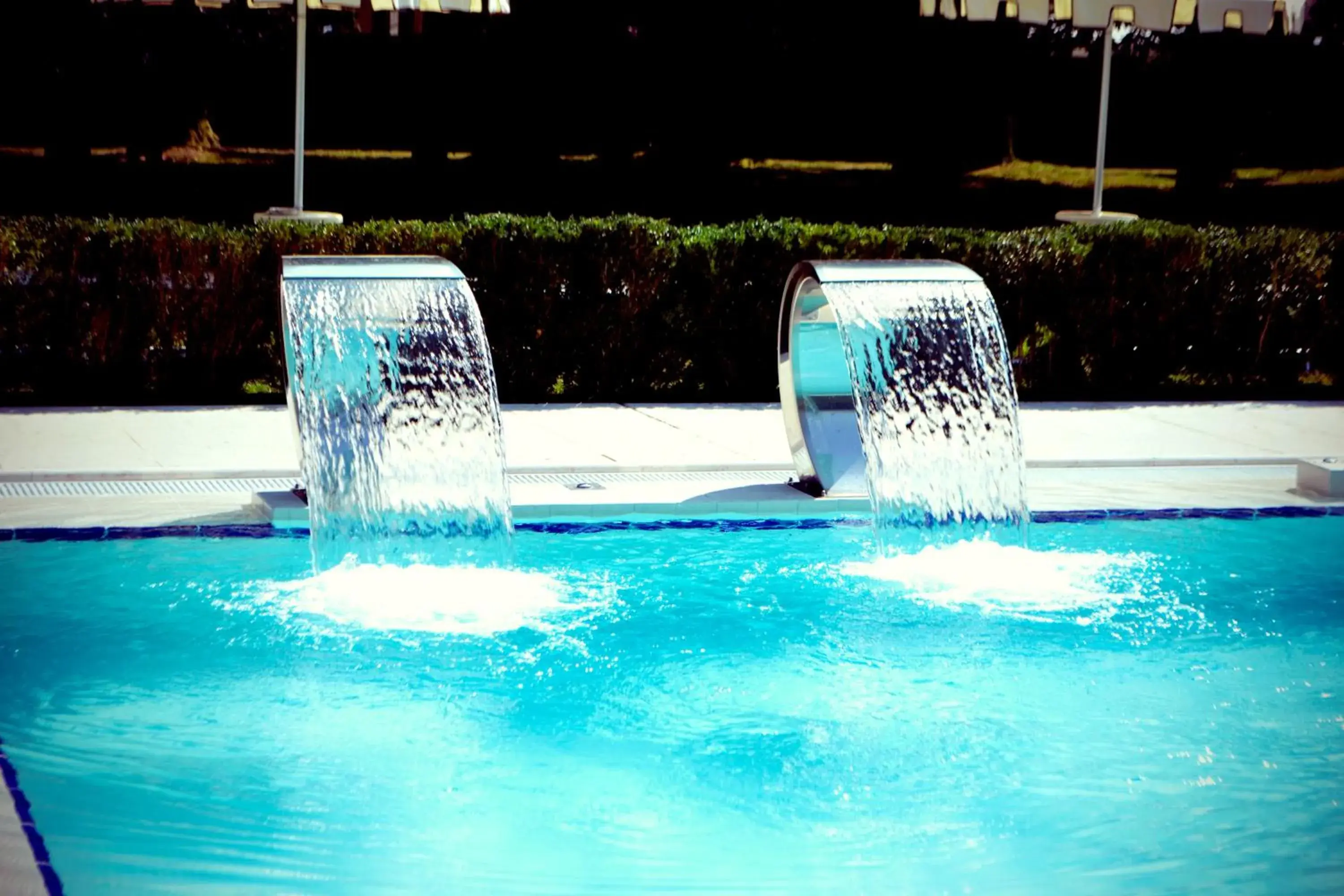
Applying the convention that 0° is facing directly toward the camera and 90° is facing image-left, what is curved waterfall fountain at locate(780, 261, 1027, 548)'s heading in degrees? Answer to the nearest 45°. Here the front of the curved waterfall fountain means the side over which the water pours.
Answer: approximately 315°

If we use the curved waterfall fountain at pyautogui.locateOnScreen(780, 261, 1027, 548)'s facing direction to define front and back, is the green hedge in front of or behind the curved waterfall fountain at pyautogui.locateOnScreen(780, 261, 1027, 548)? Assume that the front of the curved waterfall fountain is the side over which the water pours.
behind

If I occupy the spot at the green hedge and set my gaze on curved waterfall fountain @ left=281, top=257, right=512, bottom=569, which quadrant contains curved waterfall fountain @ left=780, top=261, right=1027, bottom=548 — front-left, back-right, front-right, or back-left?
front-left

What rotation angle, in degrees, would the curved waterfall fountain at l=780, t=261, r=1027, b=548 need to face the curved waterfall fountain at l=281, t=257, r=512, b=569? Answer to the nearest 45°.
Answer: approximately 135° to its right
